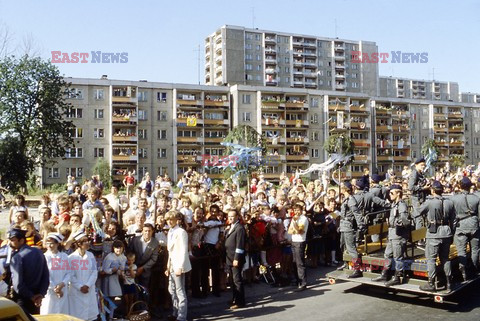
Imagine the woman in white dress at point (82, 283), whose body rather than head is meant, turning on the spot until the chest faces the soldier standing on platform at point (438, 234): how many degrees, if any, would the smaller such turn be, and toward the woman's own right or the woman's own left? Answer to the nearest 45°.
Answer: approximately 45° to the woman's own left

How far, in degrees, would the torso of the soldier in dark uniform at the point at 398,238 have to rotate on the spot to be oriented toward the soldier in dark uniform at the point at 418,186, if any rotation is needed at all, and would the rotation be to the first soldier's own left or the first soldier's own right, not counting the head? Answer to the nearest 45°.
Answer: approximately 90° to the first soldier's own right

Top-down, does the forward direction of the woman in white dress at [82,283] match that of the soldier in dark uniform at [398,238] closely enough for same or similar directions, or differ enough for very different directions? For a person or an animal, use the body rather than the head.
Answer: very different directions

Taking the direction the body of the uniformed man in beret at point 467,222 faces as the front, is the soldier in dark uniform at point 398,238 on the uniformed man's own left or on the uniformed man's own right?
on the uniformed man's own left

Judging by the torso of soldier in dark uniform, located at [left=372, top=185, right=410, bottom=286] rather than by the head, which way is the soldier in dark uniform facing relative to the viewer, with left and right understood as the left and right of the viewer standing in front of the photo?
facing to the left of the viewer

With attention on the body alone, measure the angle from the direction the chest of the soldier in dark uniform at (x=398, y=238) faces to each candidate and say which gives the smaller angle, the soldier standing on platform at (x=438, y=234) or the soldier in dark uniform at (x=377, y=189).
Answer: the soldier in dark uniform

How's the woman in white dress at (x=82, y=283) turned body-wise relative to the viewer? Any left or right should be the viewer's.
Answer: facing the viewer and to the right of the viewer

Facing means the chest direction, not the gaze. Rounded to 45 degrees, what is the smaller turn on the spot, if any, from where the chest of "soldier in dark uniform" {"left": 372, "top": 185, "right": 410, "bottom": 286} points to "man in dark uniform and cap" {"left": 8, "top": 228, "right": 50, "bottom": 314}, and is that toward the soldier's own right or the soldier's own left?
approximately 45° to the soldier's own left

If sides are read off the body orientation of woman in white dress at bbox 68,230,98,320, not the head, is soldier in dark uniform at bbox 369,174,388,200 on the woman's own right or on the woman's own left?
on the woman's own left

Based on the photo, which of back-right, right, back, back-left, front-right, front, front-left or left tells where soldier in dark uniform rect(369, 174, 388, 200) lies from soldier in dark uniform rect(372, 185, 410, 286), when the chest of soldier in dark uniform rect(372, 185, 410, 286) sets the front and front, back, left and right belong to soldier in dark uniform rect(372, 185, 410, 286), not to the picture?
right

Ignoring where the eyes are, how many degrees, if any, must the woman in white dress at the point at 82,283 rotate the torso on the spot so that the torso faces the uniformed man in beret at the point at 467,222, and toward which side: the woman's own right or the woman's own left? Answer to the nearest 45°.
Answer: approximately 45° to the woman's own left

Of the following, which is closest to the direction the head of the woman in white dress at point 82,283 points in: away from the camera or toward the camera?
toward the camera
